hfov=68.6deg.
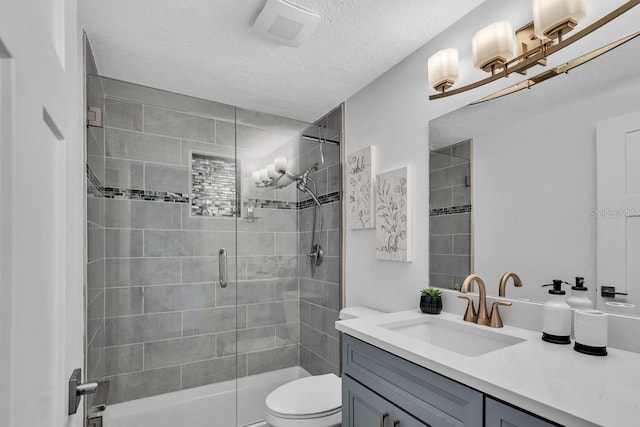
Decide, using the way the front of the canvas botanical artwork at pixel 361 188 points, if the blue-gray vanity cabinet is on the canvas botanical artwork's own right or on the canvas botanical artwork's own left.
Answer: on the canvas botanical artwork's own left

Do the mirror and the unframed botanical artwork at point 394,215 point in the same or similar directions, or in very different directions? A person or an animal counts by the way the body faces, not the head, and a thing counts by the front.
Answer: same or similar directions

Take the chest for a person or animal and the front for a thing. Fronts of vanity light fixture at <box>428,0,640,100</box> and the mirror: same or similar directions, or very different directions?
same or similar directions

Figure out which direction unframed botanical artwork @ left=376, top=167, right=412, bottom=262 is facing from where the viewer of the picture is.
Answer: facing the viewer and to the left of the viewer

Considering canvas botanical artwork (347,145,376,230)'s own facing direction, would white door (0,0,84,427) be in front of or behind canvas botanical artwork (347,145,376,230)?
in front

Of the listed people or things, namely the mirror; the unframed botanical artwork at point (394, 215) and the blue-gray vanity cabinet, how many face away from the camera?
0

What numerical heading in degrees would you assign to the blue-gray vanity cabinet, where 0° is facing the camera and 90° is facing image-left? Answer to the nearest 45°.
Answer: approximately 45°

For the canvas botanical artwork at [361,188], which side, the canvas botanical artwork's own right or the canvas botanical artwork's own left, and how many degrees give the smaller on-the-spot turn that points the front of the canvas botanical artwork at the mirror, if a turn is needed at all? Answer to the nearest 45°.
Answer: approximately 90° to the canvas botanical artwork's own left

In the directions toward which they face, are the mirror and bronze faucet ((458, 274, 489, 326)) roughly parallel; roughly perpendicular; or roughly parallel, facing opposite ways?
roughly parallel

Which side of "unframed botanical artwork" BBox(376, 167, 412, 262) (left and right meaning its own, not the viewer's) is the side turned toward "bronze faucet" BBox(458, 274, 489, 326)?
left

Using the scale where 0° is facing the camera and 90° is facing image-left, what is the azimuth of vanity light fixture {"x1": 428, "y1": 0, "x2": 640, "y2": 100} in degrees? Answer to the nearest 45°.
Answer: approximately 45°

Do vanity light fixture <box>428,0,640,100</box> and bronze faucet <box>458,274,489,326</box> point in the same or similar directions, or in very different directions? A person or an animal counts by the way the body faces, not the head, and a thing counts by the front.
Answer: same or similar directions
